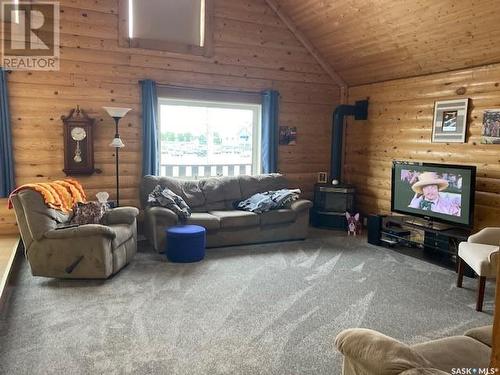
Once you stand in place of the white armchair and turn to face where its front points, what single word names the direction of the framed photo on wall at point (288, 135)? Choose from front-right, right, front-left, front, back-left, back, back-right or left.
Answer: right

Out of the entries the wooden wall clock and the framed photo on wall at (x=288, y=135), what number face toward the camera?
2

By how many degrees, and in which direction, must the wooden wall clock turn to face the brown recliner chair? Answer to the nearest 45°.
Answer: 0° — it already faces it

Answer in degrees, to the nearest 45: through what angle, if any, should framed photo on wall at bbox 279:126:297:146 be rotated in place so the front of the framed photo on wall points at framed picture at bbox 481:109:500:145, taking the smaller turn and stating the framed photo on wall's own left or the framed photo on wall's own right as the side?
approximately 45° to the framed photo on wall's own left

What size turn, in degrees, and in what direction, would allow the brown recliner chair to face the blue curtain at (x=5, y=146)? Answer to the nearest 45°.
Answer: approximately 180°

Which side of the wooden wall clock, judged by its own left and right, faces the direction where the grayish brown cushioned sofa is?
left

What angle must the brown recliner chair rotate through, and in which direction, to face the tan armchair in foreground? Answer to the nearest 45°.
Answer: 0° — it already faces it

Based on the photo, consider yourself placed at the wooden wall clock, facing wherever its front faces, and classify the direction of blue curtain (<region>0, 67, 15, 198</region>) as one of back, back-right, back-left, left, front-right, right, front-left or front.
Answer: right

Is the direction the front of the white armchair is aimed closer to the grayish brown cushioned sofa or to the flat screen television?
the grayish brown cushioned sofa

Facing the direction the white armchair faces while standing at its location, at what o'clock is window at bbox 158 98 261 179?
The window is roughly at 2 o'clock from the white armchair.

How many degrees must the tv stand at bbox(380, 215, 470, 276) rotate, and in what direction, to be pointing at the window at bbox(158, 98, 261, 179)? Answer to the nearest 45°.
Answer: approximately 45° to its right

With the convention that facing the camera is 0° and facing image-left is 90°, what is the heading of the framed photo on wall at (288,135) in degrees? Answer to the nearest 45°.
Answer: approximately 0°

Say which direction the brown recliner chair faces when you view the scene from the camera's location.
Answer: facing the viewer and to the right of the viewer

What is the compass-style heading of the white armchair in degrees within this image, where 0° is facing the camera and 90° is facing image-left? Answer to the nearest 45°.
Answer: approximately 45°

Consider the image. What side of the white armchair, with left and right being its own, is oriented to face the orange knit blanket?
front
